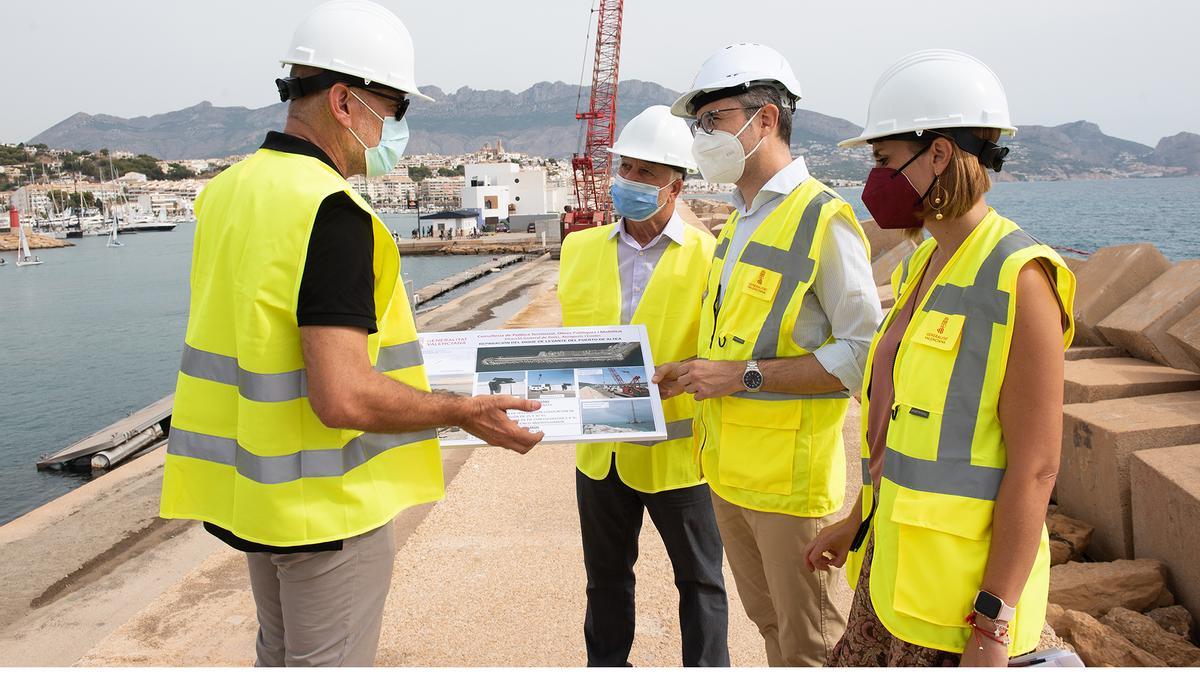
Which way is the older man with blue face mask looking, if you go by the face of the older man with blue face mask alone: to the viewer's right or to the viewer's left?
to the viewer's left

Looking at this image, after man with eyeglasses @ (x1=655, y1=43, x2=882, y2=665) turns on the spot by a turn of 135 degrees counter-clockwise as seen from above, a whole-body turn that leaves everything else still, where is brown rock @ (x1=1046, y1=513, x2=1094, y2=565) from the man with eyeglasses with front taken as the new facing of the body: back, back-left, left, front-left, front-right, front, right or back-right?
front-left

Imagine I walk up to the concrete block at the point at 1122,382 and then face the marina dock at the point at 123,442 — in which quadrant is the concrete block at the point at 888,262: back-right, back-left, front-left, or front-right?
front-right

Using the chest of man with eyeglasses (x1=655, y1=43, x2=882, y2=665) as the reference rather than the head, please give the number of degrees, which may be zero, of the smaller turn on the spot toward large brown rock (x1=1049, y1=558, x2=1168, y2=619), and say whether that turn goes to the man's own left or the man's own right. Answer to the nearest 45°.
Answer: approximately 180°

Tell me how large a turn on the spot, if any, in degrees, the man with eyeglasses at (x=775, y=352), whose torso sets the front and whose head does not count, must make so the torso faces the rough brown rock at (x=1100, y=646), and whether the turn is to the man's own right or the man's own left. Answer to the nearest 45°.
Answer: approximately 180°

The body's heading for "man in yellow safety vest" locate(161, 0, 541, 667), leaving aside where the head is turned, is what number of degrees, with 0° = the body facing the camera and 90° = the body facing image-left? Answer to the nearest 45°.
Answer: approximately 225°

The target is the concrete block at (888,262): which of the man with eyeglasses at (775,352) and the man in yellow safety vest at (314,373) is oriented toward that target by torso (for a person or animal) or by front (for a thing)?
the man in yellow safety vest

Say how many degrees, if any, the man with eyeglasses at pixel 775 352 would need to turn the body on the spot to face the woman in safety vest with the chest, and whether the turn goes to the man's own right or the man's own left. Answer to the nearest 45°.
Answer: approximately 90° to the man's own left

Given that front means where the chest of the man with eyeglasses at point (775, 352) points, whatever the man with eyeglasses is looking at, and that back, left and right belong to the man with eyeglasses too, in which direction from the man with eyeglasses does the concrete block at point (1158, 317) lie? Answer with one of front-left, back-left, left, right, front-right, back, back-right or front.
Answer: back

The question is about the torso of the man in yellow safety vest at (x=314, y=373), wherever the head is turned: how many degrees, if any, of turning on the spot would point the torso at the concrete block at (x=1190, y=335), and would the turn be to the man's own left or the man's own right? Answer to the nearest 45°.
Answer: approximately 45° to the man's own right

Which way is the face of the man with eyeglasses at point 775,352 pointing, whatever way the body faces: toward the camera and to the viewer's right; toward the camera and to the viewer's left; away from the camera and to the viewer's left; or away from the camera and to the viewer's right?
toward the camera and to the viewer's left

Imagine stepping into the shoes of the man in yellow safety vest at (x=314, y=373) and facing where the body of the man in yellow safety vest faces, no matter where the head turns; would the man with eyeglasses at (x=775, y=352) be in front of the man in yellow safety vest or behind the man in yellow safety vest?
in front

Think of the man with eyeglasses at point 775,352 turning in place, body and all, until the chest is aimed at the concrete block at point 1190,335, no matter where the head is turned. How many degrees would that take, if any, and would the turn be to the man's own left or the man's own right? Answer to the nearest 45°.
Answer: approximately 180°

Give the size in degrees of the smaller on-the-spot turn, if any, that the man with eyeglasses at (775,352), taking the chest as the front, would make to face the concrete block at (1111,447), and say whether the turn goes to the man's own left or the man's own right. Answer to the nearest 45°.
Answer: approximately 180°

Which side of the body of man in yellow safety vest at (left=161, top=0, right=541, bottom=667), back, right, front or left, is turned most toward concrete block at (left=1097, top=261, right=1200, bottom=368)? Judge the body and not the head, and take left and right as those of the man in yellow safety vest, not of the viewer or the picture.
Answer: front

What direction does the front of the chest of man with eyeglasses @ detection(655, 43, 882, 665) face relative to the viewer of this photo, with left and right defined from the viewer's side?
facing the viewer and to the left of the viewer
